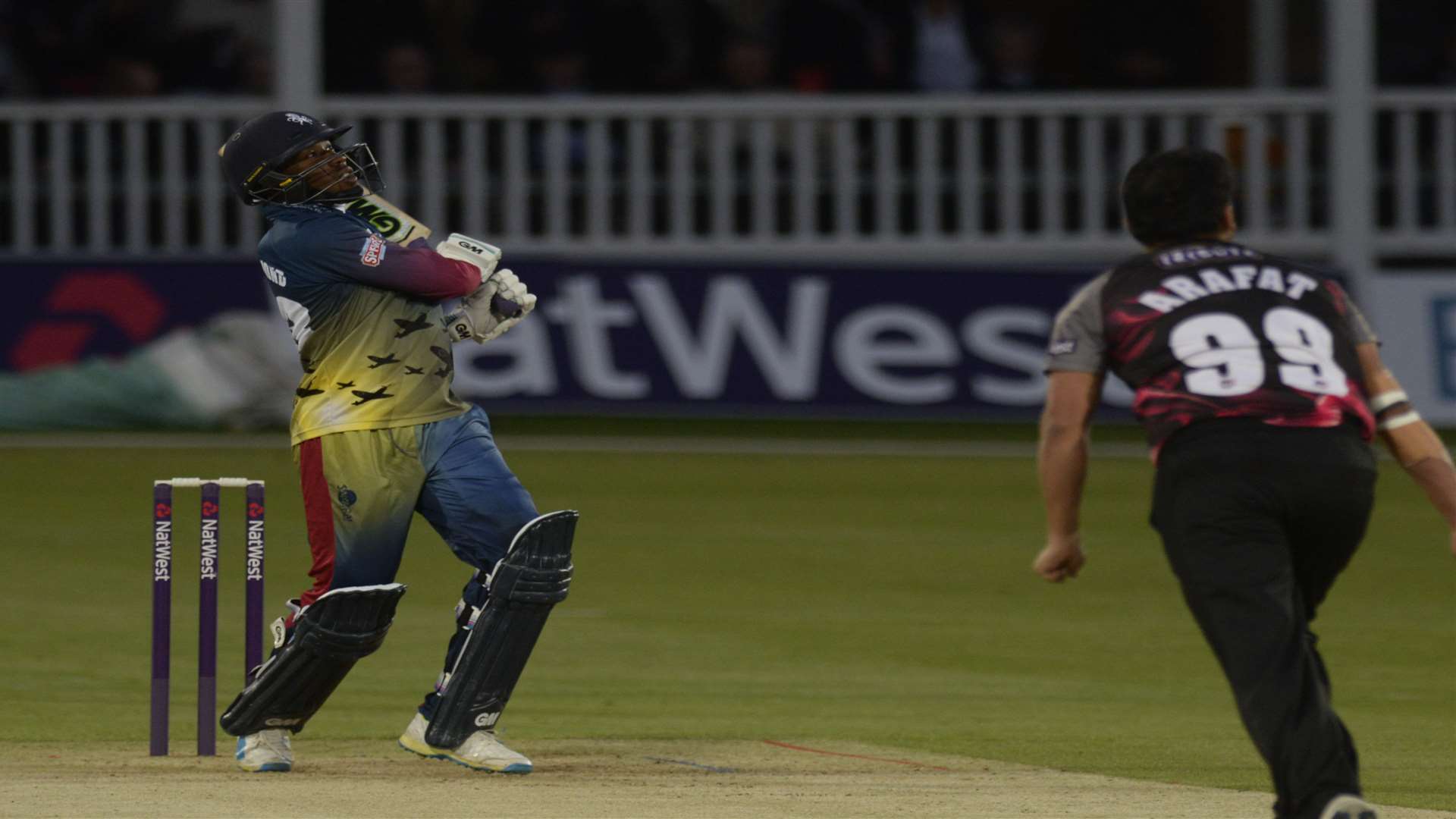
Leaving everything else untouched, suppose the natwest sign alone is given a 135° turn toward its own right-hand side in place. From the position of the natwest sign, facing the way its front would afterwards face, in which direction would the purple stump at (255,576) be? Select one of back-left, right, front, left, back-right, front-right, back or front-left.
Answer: back-left

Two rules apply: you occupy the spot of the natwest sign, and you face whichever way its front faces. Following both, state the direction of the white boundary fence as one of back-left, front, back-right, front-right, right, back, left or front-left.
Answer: back

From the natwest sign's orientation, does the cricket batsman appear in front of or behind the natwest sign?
in front

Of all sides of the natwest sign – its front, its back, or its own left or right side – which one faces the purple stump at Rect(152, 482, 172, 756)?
front

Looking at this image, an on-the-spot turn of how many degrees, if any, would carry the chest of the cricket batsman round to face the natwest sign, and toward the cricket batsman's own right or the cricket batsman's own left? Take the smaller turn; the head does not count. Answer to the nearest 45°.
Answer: approximately 135° to the cricket batsman's own left

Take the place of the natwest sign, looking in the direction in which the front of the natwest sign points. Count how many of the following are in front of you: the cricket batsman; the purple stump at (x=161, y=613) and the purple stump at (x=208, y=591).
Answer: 3

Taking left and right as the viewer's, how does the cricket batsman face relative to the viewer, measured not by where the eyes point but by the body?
facing the viewer and to the right of the viewer

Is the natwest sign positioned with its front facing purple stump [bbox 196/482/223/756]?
yes

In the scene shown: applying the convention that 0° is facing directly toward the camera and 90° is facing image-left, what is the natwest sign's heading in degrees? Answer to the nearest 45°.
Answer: approximately 0°
